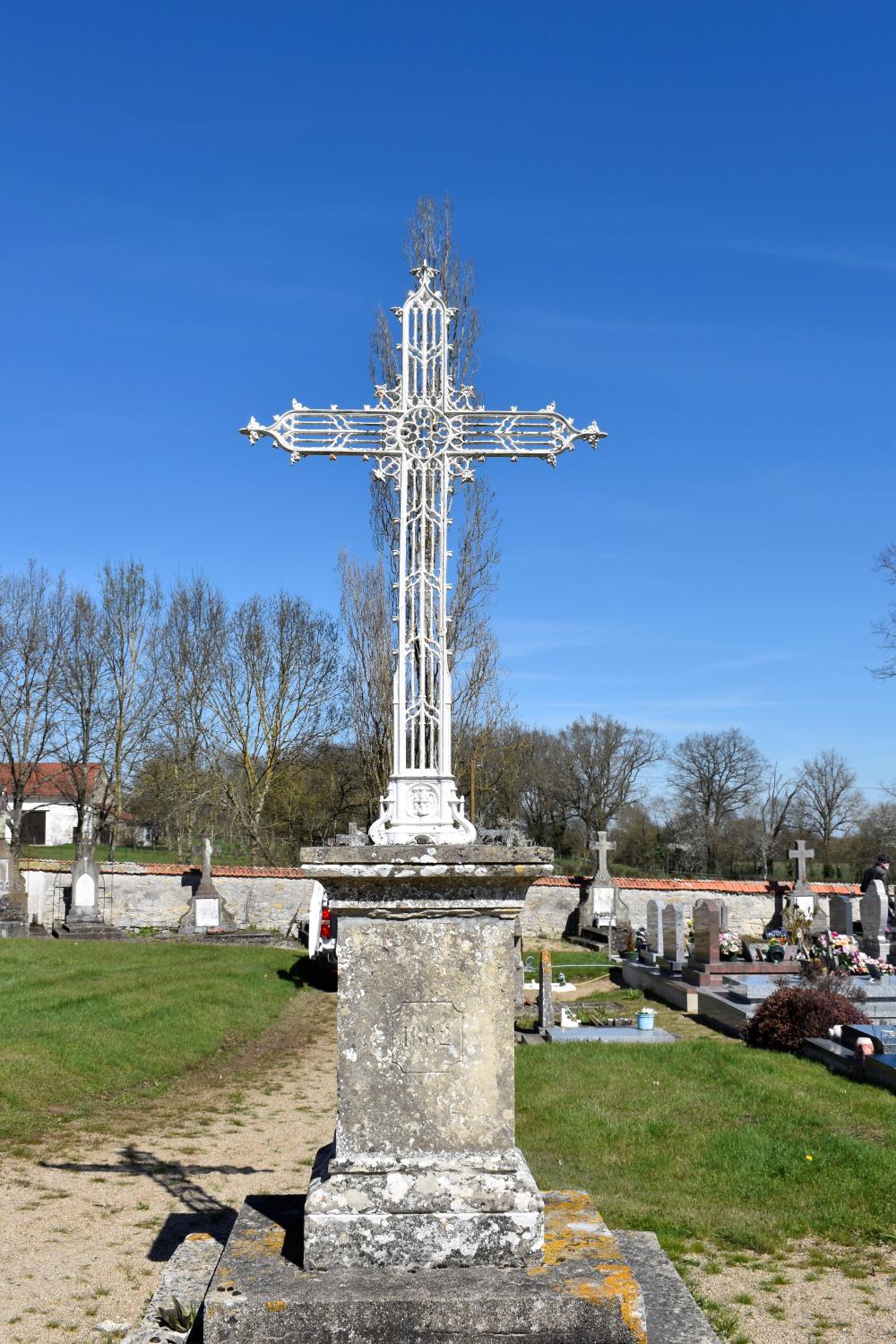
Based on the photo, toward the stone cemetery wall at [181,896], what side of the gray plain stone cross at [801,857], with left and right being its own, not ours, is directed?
right

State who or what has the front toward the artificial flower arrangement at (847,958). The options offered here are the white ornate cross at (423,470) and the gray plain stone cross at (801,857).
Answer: the gray plain stone cross at (801,857)

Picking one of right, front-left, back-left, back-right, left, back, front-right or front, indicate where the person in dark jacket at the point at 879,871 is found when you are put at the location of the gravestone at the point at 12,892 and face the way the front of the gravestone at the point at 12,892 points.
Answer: front-left

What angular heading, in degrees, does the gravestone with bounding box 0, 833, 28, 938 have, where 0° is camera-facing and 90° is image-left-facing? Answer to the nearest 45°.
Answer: approximately 0°

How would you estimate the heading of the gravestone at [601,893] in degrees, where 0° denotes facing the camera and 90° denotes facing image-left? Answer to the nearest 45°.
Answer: approximately 0°

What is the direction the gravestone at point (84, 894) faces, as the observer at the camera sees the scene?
facing the viewer

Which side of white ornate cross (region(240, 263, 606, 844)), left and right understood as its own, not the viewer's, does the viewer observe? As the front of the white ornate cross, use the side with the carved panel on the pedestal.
front

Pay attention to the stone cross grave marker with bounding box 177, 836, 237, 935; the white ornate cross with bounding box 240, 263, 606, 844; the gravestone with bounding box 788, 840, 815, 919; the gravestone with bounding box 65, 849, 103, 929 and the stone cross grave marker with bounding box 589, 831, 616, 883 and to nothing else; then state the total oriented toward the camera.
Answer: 5

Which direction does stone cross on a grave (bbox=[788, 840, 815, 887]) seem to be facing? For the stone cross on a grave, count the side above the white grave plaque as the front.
toward the camera

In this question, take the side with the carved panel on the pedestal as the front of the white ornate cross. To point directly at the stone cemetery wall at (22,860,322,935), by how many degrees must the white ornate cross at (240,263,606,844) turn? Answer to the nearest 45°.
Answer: approximately 180°

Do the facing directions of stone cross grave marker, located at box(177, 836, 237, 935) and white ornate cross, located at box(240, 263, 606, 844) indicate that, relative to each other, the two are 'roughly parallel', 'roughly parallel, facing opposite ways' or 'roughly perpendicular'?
roughly parallel
